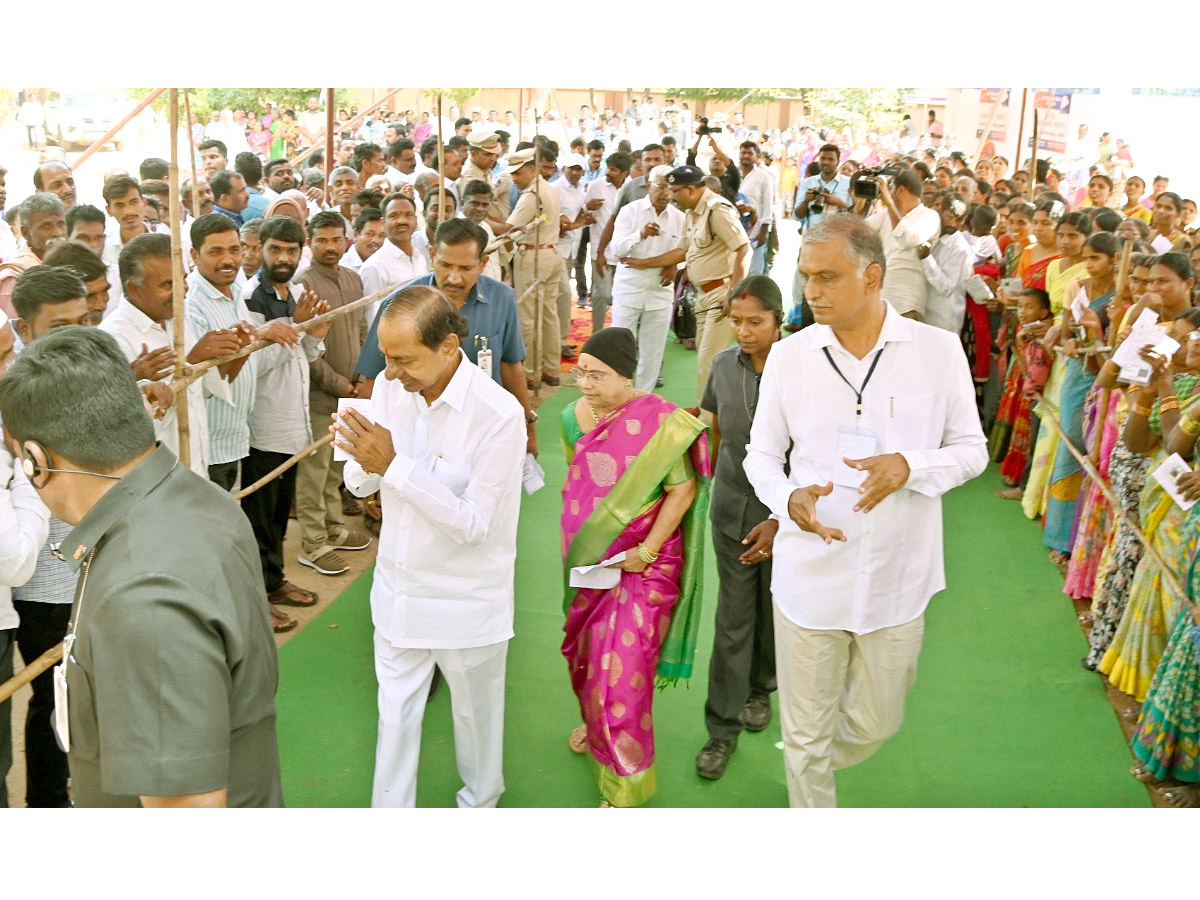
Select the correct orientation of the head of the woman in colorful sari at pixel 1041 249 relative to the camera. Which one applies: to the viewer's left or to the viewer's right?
to the viewer's left

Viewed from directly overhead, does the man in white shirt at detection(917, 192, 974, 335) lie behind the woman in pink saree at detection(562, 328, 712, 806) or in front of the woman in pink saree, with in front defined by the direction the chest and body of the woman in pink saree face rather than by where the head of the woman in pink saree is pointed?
behind

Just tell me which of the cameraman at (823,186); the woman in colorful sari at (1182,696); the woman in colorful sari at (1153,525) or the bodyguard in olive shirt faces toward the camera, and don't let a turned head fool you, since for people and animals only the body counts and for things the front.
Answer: the cameraman

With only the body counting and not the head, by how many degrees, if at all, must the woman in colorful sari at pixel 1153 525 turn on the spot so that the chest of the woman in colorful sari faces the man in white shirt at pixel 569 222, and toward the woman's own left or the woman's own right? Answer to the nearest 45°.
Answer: approximately 45° to the woman's own right

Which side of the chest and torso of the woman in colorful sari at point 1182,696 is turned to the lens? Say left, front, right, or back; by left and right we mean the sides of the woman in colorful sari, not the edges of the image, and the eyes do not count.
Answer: left

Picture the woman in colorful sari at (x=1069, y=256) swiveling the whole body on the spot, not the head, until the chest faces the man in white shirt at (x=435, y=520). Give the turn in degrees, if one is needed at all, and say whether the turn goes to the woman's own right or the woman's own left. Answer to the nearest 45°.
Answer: approximately 45° to the woman's own left

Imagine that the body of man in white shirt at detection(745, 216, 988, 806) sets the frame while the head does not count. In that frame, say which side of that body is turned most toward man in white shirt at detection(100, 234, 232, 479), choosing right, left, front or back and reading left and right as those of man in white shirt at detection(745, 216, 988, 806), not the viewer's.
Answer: right
